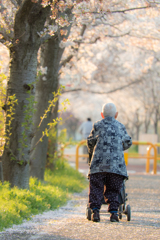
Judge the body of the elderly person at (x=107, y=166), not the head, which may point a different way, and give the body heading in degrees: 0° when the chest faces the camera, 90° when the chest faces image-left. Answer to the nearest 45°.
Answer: approximately 180°

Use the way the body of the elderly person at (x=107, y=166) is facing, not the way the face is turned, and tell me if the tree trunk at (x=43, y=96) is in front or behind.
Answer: in front

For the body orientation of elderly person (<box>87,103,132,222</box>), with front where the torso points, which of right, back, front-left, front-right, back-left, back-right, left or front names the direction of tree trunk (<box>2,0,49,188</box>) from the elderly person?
front-left

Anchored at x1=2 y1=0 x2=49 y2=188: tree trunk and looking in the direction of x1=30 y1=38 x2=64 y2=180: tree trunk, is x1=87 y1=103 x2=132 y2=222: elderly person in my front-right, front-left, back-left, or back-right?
back-right

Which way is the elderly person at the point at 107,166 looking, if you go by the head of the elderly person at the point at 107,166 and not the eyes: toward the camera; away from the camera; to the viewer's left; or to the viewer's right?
away from the camera
